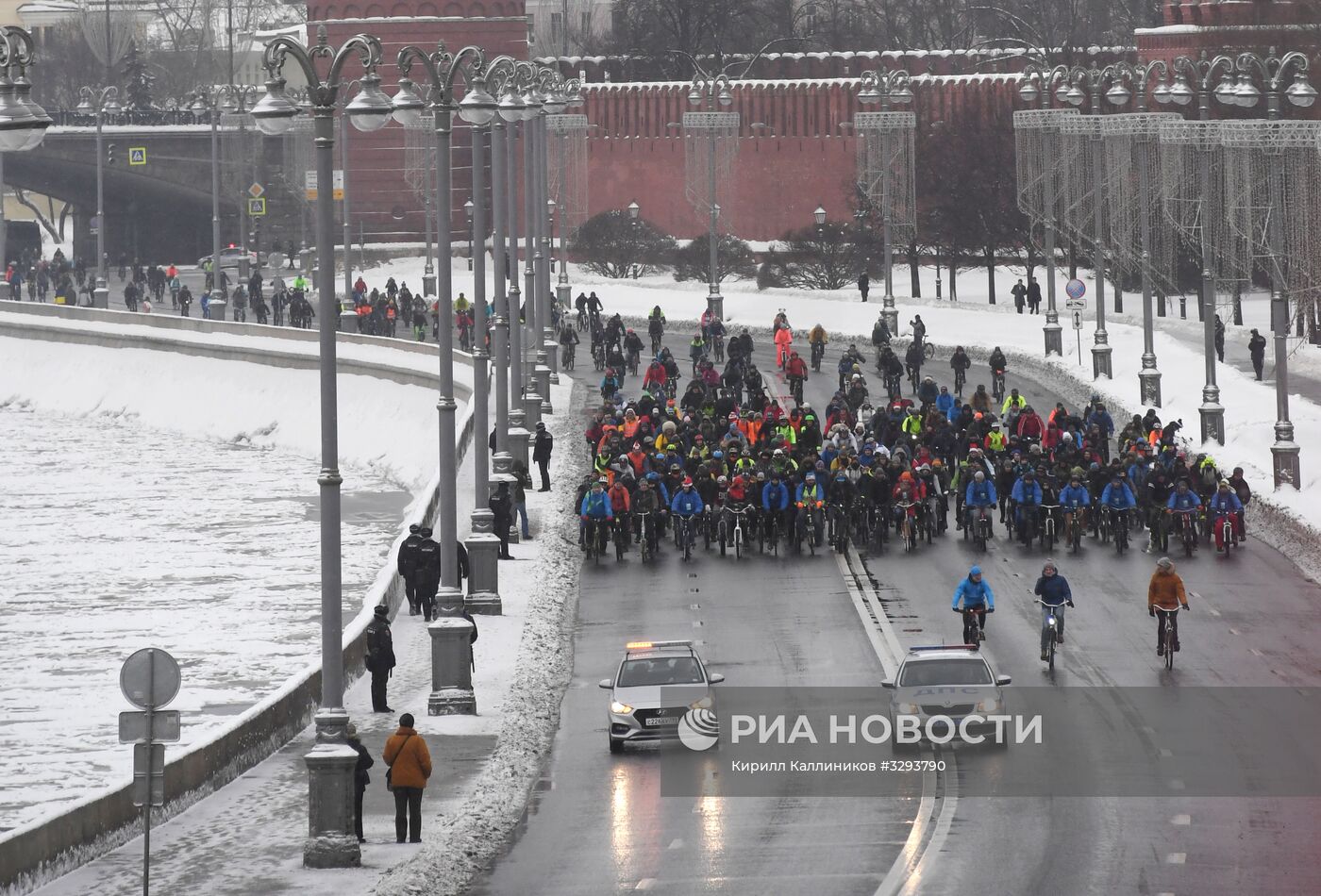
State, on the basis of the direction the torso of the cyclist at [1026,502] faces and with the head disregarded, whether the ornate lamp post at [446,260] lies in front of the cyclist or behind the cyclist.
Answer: in front

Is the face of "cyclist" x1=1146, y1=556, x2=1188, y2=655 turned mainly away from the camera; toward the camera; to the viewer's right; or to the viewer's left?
toward the camera

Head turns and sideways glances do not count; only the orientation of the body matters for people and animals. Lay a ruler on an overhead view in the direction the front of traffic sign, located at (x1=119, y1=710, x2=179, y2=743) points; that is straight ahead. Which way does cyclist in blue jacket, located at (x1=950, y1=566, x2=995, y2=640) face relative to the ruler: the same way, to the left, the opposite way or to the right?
the opposite way

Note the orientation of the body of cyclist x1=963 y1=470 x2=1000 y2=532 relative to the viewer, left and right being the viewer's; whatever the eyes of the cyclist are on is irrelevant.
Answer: facing the viewer

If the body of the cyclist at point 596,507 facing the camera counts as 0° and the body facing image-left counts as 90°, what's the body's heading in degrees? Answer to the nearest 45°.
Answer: approximately 0°

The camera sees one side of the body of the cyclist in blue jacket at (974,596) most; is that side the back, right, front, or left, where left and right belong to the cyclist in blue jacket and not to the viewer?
front

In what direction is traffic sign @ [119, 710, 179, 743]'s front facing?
away from the camera

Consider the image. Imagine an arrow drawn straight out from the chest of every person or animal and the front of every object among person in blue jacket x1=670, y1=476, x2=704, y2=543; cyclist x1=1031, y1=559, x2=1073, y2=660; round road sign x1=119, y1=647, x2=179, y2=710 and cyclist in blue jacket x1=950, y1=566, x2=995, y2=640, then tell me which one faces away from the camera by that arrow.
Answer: the round road sign

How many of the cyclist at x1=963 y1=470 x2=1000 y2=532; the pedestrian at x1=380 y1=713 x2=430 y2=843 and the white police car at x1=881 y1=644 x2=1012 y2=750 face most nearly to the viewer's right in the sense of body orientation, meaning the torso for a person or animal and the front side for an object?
0

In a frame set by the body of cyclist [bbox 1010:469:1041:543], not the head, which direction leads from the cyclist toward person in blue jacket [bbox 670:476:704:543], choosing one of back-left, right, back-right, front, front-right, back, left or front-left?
right

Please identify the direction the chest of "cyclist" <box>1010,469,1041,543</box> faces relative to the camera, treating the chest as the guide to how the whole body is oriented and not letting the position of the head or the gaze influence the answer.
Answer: toward the camera

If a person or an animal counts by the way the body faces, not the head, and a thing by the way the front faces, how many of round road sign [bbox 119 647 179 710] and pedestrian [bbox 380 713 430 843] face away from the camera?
2

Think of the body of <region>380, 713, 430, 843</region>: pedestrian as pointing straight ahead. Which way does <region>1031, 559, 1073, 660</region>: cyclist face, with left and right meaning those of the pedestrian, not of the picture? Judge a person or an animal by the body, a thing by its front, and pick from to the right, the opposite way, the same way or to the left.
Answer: the opposite way

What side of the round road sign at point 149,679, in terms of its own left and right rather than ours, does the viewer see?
back

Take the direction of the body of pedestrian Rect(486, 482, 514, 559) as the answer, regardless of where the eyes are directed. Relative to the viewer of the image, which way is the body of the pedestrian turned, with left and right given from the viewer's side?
facing to the right of the viewer
